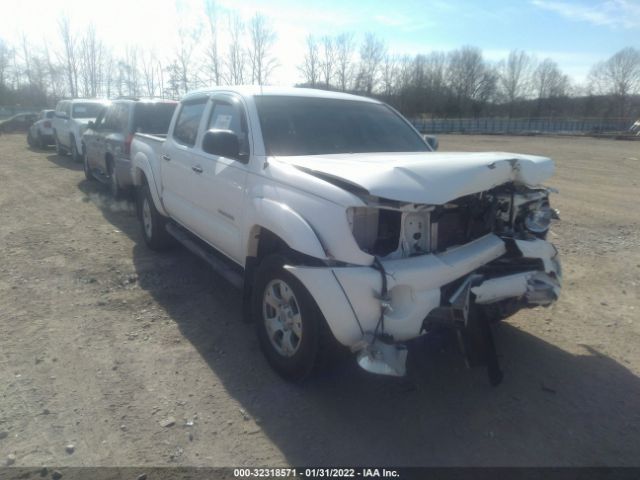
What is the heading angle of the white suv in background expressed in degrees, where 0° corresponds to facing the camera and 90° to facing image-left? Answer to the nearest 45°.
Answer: approximately 315°

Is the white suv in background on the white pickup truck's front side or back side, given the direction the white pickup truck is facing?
on the back side

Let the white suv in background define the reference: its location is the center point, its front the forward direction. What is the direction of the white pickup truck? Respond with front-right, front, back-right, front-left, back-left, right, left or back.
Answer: front-right

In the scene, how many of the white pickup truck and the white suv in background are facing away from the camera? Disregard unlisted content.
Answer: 0

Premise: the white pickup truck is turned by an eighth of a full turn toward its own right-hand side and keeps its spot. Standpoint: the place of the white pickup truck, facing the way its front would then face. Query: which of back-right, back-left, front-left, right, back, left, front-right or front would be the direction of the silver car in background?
back-right

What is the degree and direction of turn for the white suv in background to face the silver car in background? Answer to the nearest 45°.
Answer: approximately 45° to its right
